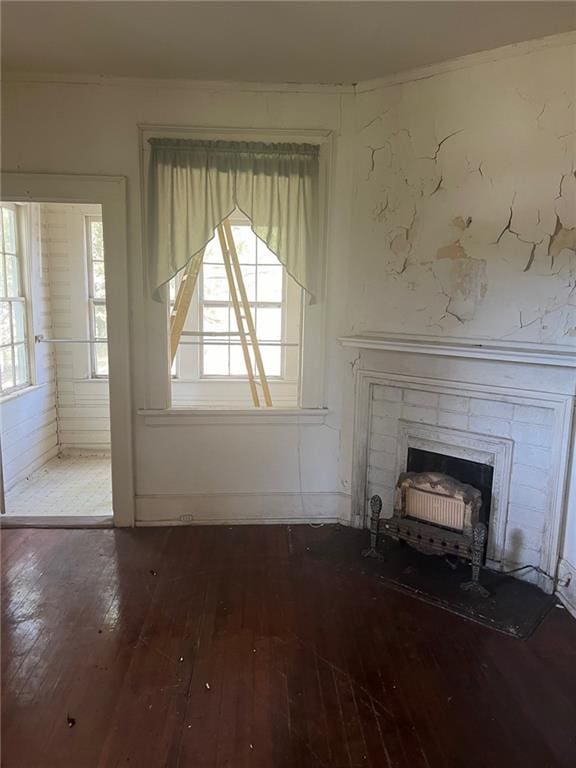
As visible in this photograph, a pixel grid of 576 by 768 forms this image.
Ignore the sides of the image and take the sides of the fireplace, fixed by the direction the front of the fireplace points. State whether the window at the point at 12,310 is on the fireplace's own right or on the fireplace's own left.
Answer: on the fireplace's own right

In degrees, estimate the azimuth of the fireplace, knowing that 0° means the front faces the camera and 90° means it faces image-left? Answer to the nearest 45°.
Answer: approximately 45°

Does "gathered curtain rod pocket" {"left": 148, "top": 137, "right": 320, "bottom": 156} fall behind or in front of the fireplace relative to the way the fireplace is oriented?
in front

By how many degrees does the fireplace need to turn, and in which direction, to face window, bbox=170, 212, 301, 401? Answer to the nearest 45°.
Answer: approximately 45° to its right

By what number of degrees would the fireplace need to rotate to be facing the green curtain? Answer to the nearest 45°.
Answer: approximately 45° to its right

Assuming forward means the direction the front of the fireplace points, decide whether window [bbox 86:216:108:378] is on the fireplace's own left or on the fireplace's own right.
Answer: on the fireplace's own right
